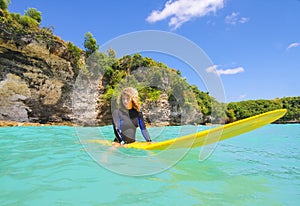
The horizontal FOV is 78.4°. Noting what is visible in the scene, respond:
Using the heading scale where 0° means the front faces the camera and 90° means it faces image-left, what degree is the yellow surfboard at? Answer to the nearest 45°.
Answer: approximately 270°

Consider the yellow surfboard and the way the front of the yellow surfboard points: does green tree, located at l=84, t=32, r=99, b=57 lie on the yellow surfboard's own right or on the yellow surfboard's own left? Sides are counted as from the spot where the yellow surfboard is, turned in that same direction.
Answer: on the yellow surfboard's own left

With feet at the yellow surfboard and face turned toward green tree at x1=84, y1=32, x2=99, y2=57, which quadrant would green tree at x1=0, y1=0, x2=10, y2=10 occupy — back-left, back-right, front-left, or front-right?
front-left

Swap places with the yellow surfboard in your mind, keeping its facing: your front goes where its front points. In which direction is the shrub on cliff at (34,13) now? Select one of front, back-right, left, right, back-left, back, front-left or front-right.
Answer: back-left
